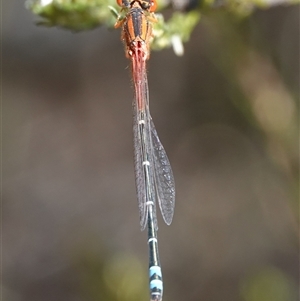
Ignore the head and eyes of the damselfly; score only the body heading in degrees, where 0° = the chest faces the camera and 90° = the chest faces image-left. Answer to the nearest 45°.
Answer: approximately 180°
